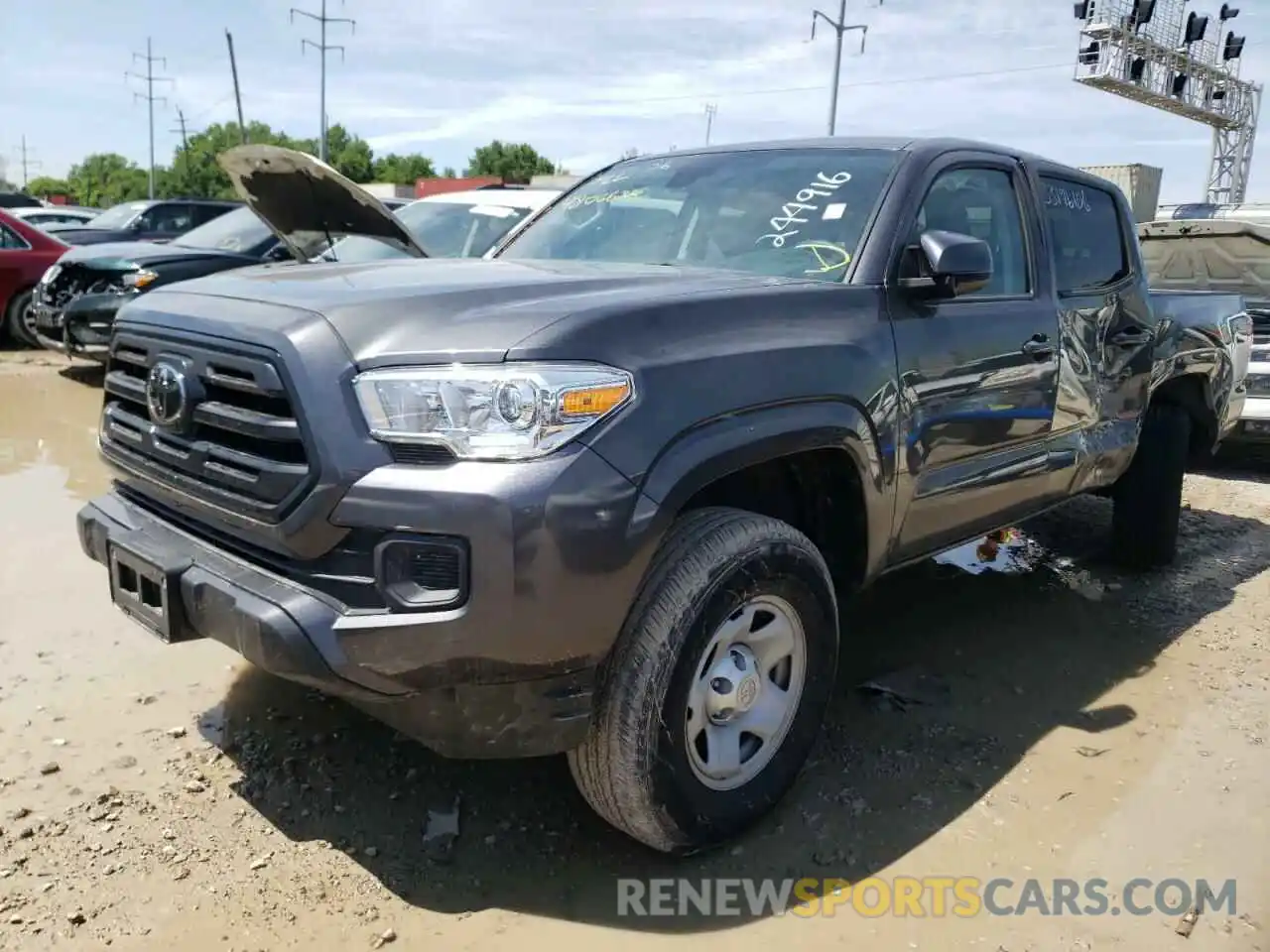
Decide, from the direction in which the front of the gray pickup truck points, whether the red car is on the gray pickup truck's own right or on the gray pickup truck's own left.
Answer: on the gray pickup truck's own right

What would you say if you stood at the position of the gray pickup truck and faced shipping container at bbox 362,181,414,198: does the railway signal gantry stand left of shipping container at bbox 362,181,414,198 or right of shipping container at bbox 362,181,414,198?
right

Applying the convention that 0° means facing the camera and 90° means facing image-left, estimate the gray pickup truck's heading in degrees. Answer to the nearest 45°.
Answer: approximately 45°

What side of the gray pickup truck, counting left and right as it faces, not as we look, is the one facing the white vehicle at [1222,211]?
back

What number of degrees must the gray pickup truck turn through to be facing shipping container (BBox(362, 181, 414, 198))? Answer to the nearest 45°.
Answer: approximately 135° to its right
